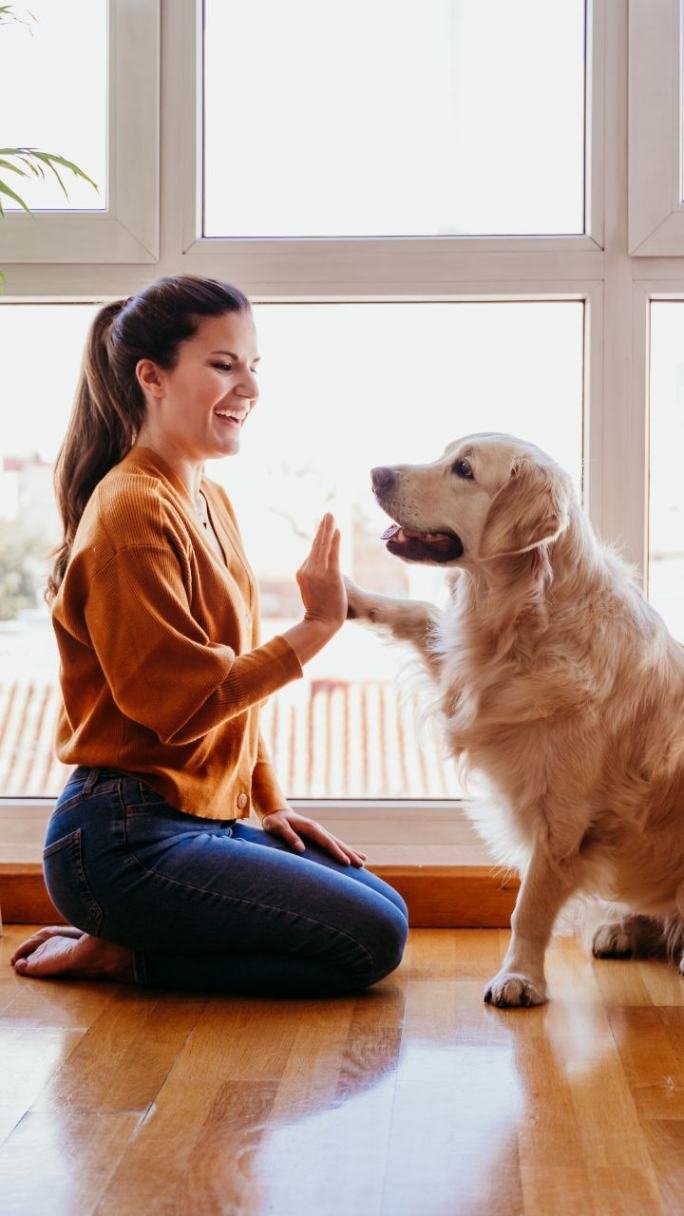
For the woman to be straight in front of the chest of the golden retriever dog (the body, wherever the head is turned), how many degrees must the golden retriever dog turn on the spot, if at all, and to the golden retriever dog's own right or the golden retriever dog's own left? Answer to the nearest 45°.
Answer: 0° — it already faces them

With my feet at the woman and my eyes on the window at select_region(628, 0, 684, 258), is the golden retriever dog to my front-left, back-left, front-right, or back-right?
front-right

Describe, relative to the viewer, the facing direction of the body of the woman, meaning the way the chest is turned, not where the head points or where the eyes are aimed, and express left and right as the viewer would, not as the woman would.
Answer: facing to the right of the viewer

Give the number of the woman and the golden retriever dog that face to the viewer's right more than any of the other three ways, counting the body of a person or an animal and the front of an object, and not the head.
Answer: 1

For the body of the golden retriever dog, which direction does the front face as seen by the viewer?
to the viewer's left

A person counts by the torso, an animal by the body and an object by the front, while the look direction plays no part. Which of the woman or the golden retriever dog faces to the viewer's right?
the woman

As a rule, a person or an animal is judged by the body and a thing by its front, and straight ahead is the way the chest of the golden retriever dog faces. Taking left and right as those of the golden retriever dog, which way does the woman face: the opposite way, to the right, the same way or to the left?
the opposite way
